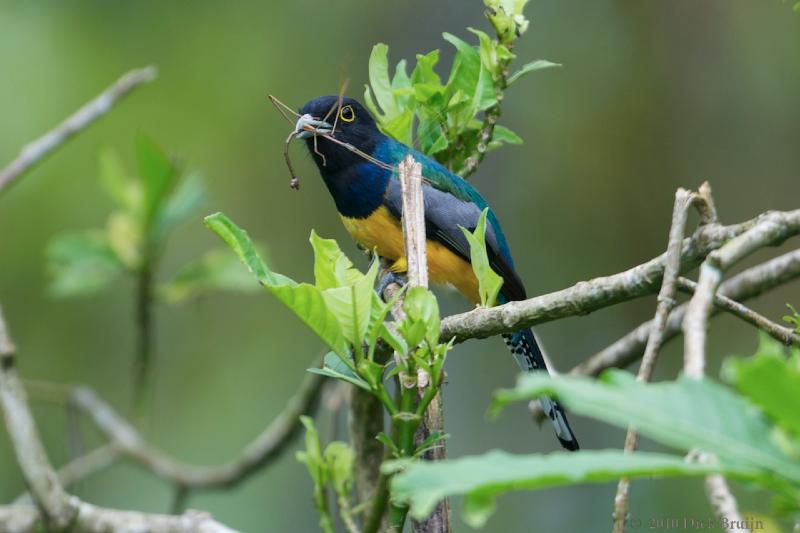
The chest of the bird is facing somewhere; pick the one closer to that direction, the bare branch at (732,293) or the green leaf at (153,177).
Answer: the green leaf

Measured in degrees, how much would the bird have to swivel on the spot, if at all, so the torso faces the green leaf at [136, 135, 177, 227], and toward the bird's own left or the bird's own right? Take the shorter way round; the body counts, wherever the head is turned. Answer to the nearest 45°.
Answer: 0° — it already faces it

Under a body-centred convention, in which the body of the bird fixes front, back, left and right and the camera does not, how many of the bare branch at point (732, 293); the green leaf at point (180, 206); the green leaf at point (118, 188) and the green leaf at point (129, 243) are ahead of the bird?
3

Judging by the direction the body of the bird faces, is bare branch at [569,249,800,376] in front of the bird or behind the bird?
behind

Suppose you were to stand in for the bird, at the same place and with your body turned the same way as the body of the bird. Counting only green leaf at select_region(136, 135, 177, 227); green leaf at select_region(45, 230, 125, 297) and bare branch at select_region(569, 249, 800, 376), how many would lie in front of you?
2

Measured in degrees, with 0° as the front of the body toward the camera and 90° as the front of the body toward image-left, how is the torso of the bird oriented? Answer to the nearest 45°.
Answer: approximately 90°
